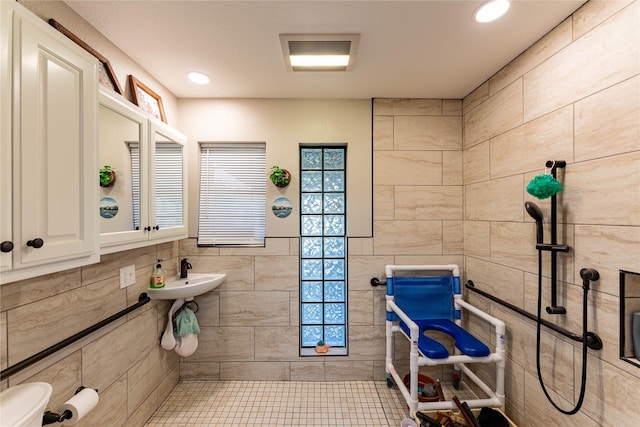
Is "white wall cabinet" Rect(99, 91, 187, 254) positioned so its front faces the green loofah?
yes

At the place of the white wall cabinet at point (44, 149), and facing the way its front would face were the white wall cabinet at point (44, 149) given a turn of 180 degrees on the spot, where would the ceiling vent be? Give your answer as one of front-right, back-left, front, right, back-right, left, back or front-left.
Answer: back-right

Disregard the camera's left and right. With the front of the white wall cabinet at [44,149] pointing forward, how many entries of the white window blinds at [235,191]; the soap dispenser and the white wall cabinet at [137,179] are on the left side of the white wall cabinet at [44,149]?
3

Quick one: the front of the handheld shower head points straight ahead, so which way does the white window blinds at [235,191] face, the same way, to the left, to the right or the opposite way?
to the left

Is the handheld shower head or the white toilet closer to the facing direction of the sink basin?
the handheld shower head

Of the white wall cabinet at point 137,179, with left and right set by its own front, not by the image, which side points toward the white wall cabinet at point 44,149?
right

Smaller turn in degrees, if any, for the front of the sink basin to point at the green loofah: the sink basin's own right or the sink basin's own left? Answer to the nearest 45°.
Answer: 0° — it already faces it

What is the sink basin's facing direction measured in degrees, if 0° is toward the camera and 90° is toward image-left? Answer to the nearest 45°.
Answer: approximately 315°

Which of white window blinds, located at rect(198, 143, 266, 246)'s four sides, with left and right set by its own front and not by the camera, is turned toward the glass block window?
left

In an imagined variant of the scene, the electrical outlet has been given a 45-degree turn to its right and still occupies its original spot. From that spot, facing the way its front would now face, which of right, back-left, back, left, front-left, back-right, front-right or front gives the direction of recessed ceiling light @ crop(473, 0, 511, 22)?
front-left

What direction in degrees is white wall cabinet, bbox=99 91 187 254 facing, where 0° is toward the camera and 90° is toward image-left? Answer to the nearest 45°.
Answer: approximately 315°

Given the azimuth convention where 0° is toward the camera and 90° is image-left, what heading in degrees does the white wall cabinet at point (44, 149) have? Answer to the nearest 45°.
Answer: approximately 315°
